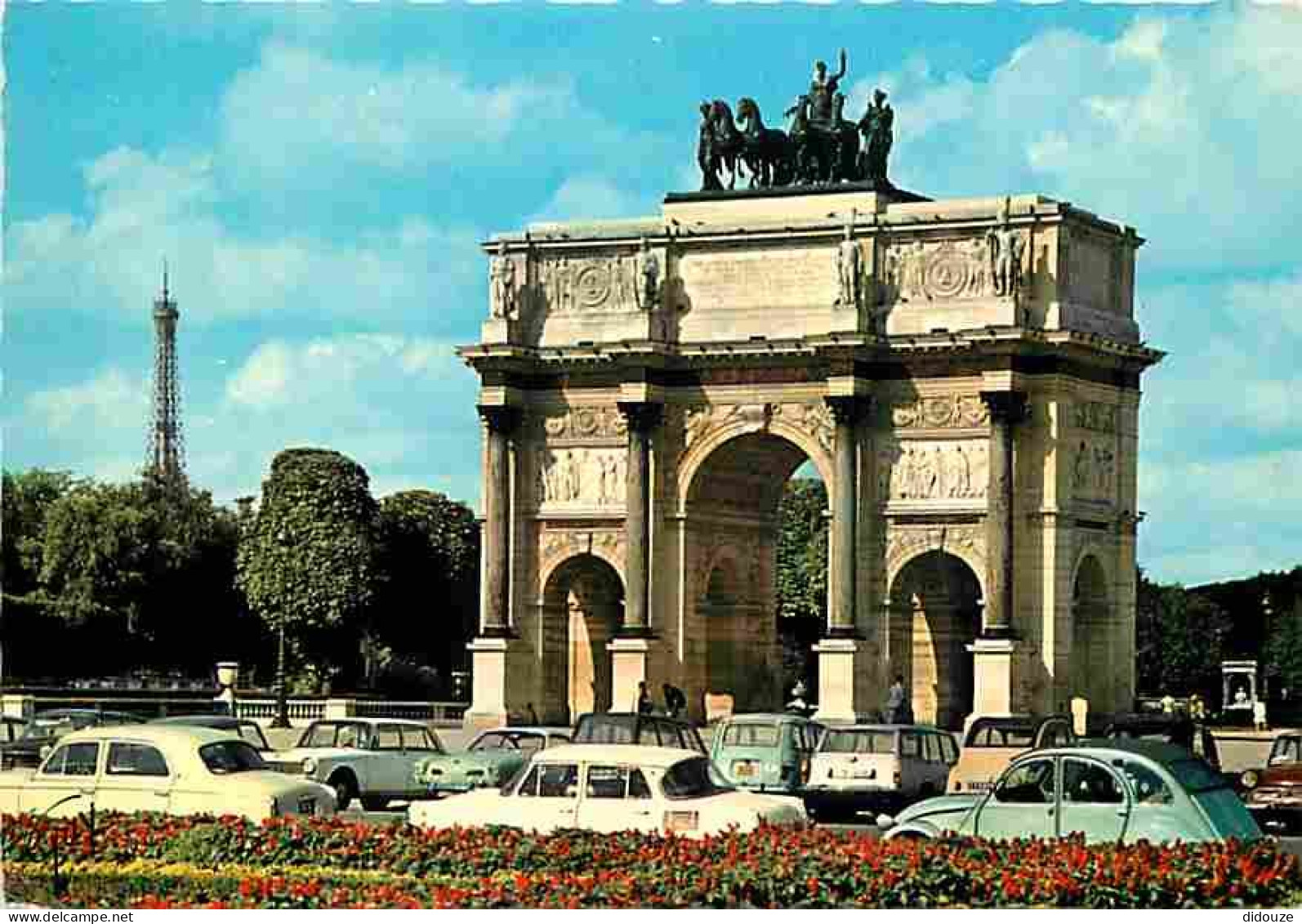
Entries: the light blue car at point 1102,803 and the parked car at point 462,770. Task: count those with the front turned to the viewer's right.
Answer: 0

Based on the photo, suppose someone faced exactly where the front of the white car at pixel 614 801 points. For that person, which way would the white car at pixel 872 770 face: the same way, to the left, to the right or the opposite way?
to the right

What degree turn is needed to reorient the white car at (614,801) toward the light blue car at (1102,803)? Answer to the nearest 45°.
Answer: approximately 135° to its right

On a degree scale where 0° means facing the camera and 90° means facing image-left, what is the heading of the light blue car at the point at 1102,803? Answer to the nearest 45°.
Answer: approximately 135°

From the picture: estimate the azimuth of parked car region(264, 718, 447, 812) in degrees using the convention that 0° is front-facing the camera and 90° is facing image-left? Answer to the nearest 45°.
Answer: approximately 45°

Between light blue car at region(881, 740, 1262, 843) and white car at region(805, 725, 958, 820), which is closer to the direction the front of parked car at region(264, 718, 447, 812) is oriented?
the light blue car

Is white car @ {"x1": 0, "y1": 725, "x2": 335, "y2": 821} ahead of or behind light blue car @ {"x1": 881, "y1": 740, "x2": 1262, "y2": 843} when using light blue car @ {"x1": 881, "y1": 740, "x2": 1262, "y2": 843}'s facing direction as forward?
ahead

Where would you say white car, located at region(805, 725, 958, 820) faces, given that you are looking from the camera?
facing away from the viewer and to the right of the viewer

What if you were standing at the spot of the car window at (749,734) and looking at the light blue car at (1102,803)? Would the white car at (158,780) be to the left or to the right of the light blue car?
right

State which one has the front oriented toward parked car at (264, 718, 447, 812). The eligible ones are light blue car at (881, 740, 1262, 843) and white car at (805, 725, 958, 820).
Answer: the light blue car
